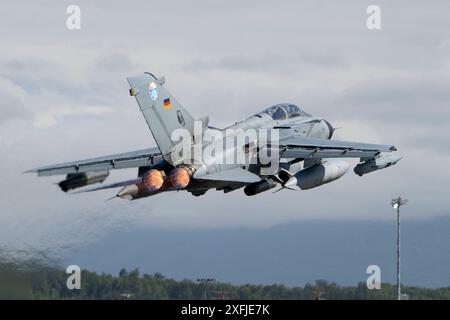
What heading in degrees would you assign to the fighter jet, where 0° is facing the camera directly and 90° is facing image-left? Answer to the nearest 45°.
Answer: approximately 225°
